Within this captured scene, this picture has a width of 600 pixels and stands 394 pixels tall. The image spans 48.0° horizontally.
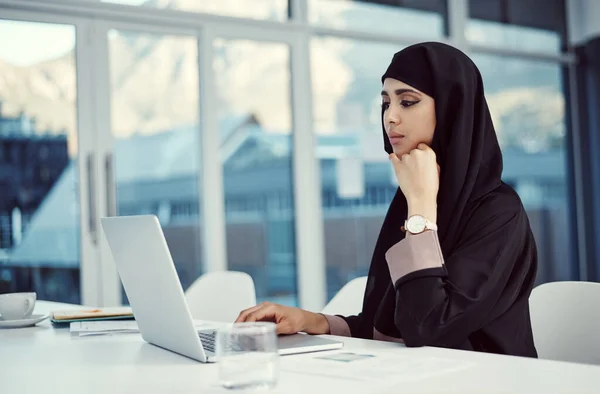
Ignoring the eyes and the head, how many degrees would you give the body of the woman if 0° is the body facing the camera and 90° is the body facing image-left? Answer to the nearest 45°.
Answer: approximately 45°

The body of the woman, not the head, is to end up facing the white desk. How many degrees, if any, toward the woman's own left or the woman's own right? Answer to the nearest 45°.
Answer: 0° — they already face it

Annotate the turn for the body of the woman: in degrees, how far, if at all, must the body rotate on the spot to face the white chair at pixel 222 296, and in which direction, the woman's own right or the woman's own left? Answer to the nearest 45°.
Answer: approximately 90° to the woman's own right

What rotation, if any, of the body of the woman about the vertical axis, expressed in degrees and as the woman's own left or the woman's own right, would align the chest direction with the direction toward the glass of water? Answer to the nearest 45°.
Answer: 0° — they already face it

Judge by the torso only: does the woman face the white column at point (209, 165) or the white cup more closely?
the white cup

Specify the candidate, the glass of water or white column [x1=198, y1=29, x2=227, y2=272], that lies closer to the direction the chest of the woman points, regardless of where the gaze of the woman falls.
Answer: the glass of water

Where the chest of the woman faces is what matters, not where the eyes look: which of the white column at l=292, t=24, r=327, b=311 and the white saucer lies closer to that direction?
the white saucer
